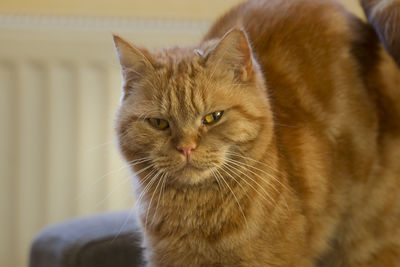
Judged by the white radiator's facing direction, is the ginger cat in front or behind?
in front

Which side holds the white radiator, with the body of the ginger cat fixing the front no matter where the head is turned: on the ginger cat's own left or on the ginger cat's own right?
on the ginger cat's own right

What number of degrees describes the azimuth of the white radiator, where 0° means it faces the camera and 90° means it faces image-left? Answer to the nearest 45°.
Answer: approximately 0°

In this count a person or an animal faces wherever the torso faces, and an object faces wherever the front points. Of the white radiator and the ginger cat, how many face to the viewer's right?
0

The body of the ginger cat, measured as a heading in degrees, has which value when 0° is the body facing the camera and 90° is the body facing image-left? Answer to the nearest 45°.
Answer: approximately 45°
